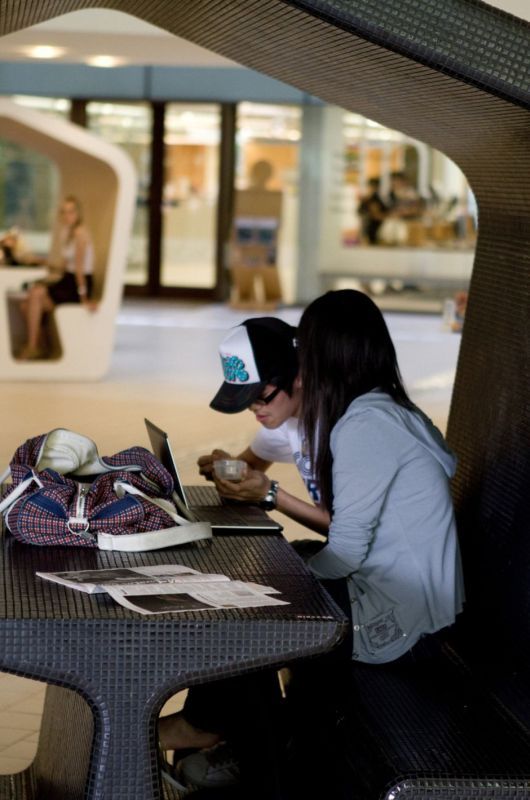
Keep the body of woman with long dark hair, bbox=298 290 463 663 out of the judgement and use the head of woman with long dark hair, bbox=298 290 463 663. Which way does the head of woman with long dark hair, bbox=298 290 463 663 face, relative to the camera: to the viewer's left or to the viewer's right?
to the viewer's left

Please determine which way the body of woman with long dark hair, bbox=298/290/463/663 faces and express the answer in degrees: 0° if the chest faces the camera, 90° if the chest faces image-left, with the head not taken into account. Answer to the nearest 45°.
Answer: approximately 90°

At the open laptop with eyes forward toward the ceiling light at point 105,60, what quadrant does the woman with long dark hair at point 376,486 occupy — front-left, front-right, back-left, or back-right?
back-right

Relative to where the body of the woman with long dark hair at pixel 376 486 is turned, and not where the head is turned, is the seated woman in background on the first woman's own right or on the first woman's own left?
on the first woman's own right

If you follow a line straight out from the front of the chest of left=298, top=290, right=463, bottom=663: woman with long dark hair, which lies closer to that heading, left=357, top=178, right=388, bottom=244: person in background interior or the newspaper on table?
the newspaper on table

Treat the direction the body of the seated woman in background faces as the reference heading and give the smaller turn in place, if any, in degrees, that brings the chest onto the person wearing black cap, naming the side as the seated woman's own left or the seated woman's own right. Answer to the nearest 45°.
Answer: approximately 90° to the seated woman's own left

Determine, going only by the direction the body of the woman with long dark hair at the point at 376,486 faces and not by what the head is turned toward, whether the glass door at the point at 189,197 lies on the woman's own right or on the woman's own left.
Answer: on the woman's own right
